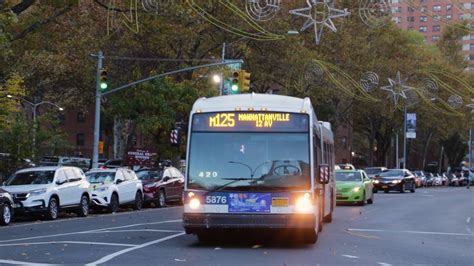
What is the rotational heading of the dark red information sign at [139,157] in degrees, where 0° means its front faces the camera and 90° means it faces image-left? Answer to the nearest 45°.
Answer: approximately 0°

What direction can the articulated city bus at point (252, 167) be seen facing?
toward the camera

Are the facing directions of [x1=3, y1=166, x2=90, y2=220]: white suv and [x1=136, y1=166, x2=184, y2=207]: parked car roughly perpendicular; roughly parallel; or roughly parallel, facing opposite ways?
roughly parallel

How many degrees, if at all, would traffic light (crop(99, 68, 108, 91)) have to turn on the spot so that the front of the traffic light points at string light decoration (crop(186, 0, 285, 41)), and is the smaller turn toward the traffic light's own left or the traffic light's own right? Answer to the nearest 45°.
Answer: approximately 90° to the traffic light's own left

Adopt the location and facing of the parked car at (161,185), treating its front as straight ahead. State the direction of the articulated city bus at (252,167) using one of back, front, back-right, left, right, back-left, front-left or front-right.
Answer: front-left

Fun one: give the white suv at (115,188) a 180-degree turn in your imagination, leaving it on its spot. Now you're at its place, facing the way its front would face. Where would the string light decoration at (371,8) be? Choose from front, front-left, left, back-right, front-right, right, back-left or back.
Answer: front-right

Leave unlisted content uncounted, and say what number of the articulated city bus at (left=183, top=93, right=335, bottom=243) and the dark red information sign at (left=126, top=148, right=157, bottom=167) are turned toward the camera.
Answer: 2

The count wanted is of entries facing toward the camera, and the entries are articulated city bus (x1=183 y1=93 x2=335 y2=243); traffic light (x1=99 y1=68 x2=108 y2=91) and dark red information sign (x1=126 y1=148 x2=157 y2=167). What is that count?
3

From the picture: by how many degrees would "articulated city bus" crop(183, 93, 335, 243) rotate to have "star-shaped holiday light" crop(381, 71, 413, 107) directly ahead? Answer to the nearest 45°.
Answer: approximately 180°

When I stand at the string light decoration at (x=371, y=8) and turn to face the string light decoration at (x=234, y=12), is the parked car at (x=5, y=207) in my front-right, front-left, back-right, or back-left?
front-left

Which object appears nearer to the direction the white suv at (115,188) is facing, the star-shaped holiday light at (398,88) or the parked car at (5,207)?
the parked car

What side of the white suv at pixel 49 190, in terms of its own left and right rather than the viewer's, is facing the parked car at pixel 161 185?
back
